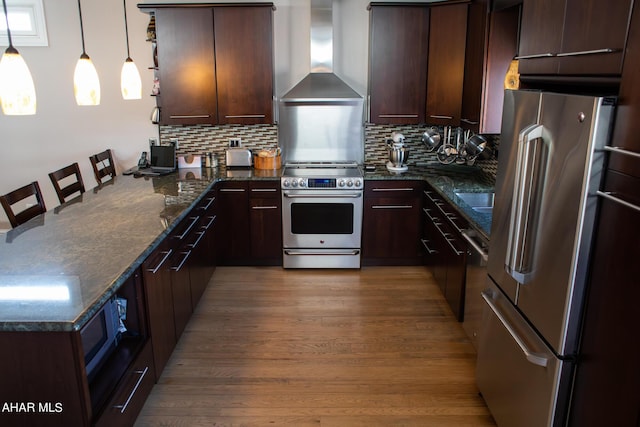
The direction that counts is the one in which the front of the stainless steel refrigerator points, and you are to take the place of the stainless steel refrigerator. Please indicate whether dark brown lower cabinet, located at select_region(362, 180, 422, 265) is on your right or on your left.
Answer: on your right

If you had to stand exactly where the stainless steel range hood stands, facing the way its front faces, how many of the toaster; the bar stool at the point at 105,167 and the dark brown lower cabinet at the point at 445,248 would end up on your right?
2

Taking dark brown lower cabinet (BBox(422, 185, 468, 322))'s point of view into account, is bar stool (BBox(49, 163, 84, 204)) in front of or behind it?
in front

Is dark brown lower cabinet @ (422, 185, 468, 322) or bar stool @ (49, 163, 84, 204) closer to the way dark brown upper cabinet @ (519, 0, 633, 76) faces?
the bar stool

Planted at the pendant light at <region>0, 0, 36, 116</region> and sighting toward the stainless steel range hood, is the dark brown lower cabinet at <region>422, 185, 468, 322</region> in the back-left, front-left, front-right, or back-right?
front-right

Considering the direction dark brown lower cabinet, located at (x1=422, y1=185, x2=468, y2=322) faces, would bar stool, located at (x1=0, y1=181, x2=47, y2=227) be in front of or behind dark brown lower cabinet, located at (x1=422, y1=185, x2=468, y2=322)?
in front

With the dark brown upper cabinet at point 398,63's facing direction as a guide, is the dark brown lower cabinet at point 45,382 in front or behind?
in front

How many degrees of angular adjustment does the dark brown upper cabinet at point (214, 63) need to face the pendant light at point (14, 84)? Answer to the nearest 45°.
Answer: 0° — it already faces it

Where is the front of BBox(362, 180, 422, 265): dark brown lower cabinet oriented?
toward the camera

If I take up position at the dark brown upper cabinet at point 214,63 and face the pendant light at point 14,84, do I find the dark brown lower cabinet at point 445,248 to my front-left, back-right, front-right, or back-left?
front-left

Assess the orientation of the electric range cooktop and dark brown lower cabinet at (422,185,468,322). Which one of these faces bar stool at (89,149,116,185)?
the dark brown lower cabinet

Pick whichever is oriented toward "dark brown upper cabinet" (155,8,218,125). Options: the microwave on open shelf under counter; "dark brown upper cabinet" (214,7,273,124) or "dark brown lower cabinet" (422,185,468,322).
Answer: the dark brown lower cabinet

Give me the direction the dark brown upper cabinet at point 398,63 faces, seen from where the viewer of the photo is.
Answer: facing the viewer

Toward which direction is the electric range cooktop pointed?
toward the camera

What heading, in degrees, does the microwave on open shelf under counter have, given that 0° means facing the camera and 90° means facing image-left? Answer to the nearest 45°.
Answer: approximately 315°

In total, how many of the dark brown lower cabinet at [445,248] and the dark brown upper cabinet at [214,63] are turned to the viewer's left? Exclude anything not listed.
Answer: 1

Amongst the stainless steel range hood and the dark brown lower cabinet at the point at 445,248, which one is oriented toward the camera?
the stainless steel range hood

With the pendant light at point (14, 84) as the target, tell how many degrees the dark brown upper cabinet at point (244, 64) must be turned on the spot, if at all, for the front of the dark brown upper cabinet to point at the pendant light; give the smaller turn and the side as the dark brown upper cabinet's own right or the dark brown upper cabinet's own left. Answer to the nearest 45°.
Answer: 0° — it already faces it

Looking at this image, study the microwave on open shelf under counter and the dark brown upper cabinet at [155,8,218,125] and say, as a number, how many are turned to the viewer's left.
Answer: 0

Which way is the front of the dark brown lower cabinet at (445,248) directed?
to the viewer's left
